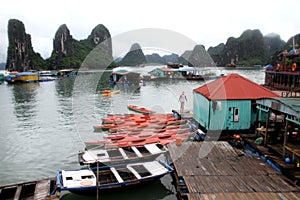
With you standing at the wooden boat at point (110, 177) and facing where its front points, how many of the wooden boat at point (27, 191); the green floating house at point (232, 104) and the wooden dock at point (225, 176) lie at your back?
1

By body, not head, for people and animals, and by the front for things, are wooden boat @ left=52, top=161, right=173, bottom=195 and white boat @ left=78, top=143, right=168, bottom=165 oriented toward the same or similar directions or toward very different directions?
same or similar directions

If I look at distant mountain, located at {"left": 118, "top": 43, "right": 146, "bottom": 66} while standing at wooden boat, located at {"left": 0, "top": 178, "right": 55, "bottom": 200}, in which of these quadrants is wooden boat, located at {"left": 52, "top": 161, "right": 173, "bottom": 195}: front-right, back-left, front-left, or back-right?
front-right
